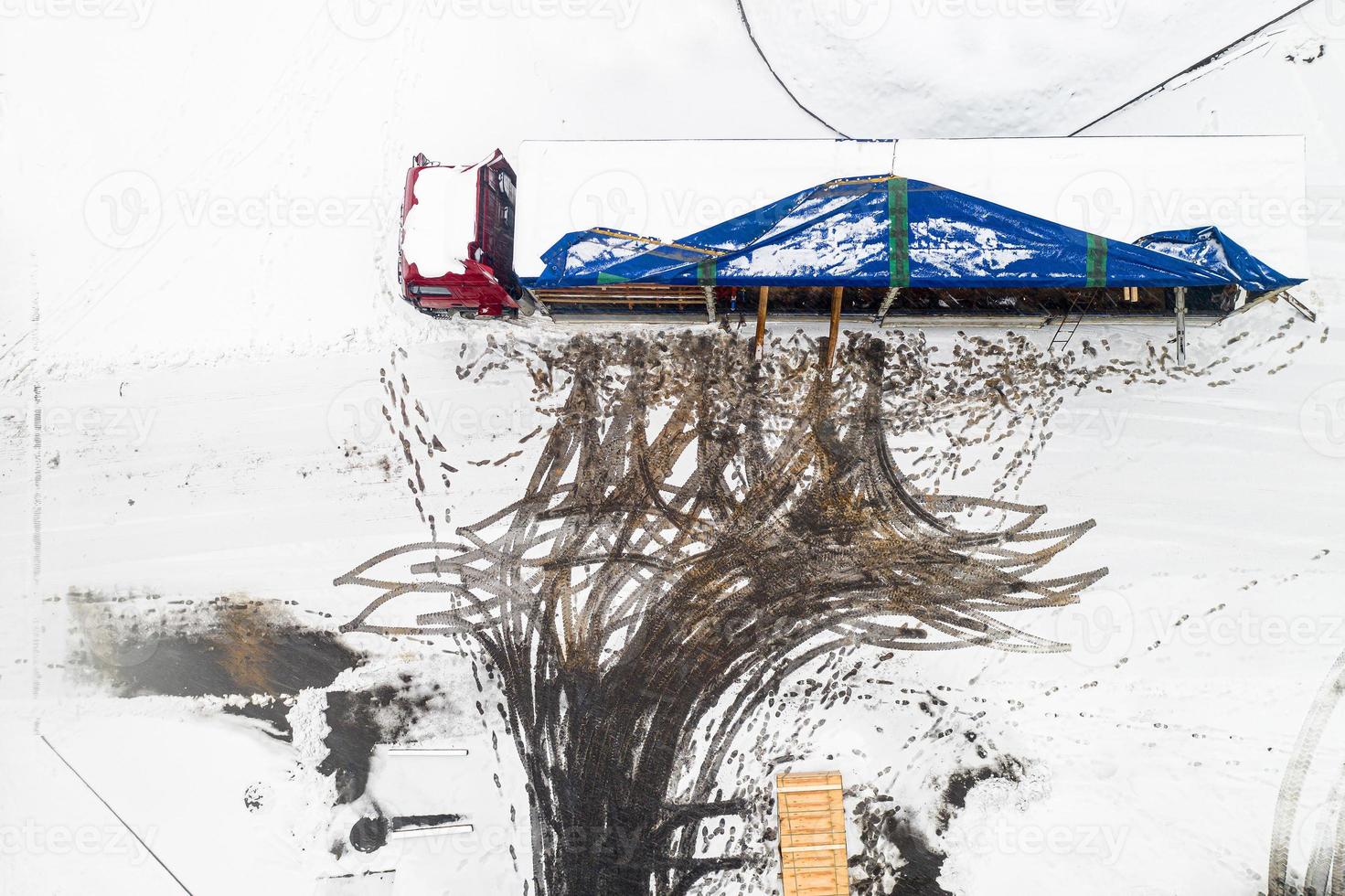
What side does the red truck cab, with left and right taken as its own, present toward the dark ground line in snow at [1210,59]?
back

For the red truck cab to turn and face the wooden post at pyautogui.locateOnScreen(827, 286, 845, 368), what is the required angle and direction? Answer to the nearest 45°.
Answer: approximately 180°

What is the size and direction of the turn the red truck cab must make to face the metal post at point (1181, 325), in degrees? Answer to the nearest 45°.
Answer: approximately 180°

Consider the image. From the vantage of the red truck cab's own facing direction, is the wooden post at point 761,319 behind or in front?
behind

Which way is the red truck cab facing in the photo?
to the viewer's left

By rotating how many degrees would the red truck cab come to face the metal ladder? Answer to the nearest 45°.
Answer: approximately 180°
